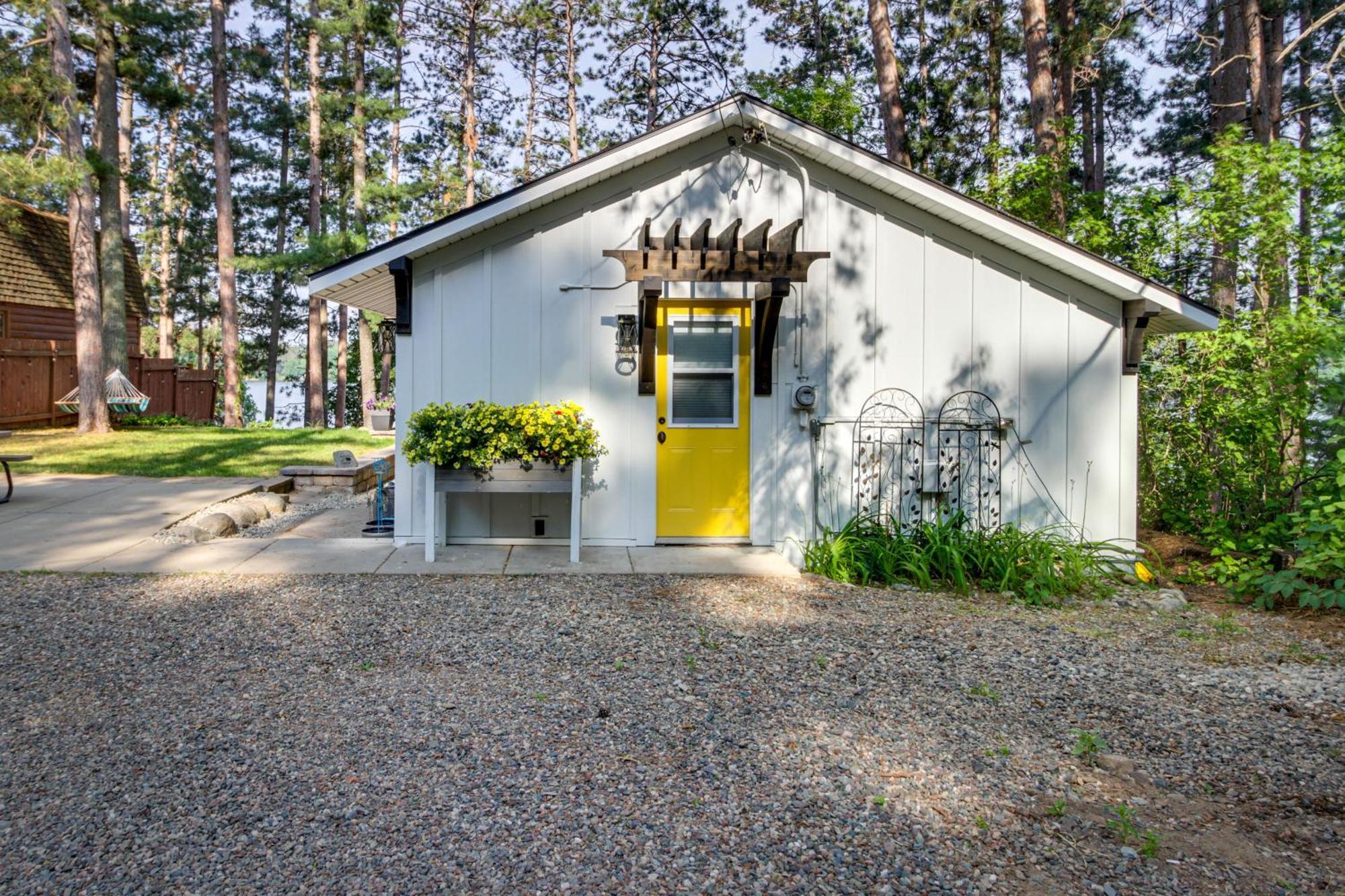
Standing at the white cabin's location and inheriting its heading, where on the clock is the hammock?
The hammock is roughly at 4 o'clock from the white cabin.

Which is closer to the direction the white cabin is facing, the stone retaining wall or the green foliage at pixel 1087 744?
the green foliage

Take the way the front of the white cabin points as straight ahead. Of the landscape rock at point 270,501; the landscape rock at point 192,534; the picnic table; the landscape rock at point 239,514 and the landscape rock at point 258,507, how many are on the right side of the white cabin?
5

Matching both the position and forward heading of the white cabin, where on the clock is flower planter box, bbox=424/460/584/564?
The flower planter box is roughly at 2 o'clock from the white cabin.

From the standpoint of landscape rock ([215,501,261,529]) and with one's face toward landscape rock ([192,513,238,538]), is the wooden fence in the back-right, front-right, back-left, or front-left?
back-right

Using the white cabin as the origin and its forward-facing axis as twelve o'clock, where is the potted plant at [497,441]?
The potted plant is roughly at 2 o'clock from the white cabin.

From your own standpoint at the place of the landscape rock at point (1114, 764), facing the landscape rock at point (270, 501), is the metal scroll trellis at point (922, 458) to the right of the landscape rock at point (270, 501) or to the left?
right

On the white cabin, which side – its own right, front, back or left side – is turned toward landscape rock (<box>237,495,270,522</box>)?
right

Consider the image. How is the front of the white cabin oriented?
toward the camera

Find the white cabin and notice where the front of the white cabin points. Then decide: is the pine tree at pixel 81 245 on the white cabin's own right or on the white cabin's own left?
on the white cabin's own right

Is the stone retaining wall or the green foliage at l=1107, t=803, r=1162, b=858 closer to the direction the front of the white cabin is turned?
the green foliage

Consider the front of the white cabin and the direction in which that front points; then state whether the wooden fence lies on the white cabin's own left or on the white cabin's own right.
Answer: on the white cabin's own right

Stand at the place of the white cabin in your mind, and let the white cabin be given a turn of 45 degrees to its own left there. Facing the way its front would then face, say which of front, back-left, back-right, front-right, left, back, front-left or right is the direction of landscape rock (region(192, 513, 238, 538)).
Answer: back-right

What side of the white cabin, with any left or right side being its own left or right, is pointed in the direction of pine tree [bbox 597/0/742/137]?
back
